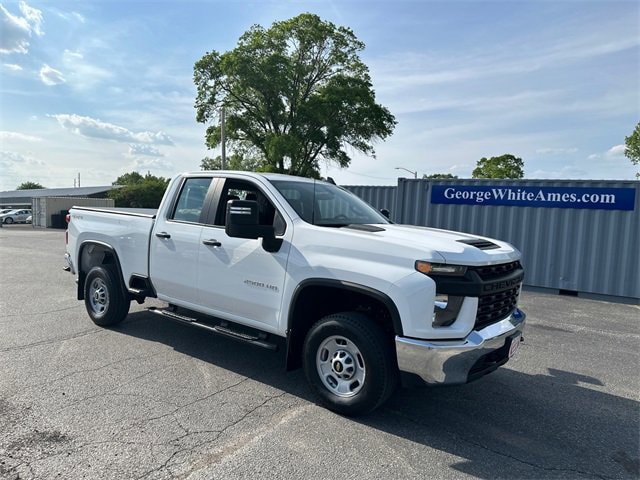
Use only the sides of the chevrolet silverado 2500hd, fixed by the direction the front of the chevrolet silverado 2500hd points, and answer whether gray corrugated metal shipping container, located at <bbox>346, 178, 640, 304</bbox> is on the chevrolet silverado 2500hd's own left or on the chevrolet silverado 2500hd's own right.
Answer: on the chevrolet silverado 2500hd's own left

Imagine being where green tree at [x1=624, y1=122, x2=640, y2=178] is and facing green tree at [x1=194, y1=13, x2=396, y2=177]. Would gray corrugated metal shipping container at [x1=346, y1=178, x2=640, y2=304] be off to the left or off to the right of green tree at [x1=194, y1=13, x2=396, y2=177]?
left

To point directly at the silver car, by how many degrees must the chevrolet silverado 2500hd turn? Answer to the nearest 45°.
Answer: approximately 180°

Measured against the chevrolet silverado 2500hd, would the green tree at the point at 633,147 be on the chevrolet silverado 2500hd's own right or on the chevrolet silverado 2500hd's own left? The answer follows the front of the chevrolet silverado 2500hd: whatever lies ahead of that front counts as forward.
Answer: on the chevrolet silverado 2500hd's own left

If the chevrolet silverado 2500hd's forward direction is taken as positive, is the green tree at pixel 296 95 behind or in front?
behind

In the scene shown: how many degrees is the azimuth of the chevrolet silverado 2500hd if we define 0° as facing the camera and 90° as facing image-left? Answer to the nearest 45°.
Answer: approximately 315°

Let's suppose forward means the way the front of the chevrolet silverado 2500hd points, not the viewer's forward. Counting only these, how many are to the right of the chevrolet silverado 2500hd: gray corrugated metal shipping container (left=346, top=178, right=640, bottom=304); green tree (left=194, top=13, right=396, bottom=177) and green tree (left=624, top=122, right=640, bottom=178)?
0
